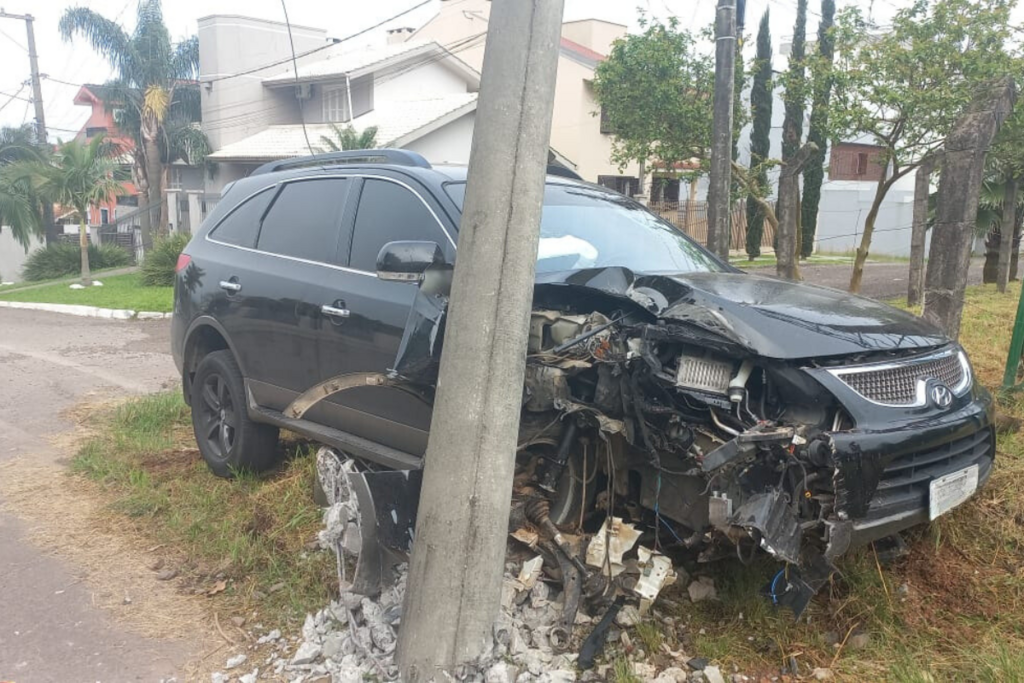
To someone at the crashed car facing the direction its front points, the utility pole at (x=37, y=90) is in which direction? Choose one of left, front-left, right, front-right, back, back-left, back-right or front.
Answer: back

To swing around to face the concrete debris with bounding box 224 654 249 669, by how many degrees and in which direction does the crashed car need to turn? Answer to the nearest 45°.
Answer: approximately 135° to its right

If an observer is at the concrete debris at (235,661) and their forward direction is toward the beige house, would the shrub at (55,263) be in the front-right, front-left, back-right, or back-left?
front-left

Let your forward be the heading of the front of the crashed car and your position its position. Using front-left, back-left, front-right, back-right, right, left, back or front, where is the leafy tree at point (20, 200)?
back

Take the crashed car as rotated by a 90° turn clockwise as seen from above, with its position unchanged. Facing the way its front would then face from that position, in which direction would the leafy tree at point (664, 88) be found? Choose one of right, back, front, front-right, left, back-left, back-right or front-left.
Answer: back-right

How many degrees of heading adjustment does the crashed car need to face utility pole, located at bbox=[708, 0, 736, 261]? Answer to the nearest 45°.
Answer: approximately 135° to its left

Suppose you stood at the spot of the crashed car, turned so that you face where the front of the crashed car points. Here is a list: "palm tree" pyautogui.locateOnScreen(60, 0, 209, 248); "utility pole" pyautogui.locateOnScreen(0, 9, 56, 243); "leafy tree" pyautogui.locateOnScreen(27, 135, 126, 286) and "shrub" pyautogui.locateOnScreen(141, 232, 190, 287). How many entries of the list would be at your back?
4

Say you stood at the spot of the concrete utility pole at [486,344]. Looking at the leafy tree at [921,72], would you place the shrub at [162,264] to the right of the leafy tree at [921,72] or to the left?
left

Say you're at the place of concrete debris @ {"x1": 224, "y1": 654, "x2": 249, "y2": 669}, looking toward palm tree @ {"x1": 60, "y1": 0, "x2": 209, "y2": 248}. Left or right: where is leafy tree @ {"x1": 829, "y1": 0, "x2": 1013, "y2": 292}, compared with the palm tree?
right

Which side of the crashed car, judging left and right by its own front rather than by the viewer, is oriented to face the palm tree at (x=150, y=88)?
back

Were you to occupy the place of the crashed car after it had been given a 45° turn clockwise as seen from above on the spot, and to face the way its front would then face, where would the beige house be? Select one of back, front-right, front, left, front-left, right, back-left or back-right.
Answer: back

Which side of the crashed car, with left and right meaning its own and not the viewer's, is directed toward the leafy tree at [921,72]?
left

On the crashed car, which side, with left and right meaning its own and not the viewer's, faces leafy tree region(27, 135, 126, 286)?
back

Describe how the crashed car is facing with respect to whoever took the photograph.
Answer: facing the viewer and to the right of the viewer

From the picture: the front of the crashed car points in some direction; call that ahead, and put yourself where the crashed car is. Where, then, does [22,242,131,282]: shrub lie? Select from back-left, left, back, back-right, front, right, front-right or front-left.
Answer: back

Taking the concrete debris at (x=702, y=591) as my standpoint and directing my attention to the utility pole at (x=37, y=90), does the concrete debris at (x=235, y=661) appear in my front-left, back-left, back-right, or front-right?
front-left
